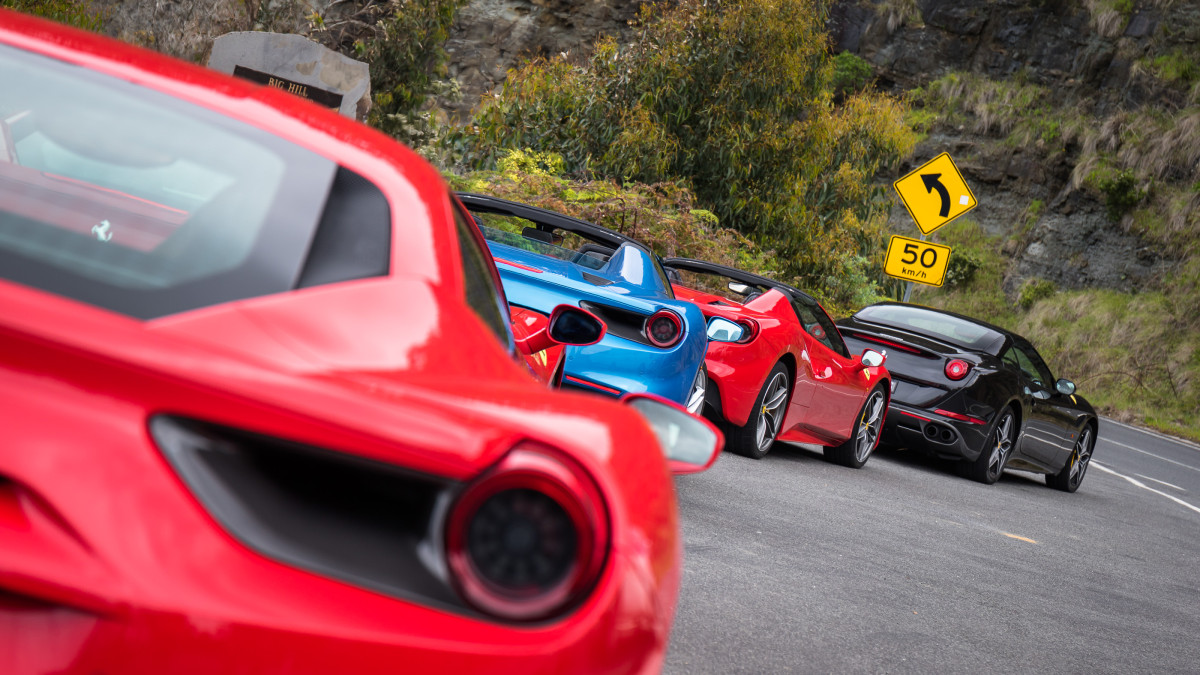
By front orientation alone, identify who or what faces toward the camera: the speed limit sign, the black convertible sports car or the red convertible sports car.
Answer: the speed limit sign

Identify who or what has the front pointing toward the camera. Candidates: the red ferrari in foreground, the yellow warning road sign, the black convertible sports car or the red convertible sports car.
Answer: the yellow warning road sign

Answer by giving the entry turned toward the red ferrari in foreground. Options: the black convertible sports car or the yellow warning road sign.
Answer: the yellow warning road sign

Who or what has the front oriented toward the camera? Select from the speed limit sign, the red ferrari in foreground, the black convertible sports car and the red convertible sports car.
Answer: the speed limit sign

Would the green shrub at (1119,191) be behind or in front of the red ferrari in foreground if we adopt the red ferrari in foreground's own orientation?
in front

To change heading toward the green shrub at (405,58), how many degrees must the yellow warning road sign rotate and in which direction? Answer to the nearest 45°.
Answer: approximately 135° to its right

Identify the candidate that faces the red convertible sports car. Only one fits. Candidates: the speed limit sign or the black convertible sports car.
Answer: the speed limit sign

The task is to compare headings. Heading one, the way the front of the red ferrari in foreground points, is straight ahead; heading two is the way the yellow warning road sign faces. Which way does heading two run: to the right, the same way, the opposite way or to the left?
the opposite way

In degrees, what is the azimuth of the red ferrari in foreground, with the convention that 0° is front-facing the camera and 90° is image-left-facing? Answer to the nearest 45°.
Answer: approximately 225°

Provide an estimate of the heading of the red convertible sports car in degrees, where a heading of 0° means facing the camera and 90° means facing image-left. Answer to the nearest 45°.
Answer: approximately 225°

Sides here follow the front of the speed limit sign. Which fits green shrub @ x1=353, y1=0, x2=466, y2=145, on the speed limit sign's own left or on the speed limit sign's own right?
on the speed limit sign's own right

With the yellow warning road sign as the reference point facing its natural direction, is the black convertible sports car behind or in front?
in front

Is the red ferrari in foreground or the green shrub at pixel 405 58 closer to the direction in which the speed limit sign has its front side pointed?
the red ferrari in foreground

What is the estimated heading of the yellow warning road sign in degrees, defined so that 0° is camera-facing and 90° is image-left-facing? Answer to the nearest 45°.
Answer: approximately 0°

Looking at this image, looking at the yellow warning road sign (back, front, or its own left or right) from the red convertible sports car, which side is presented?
front
